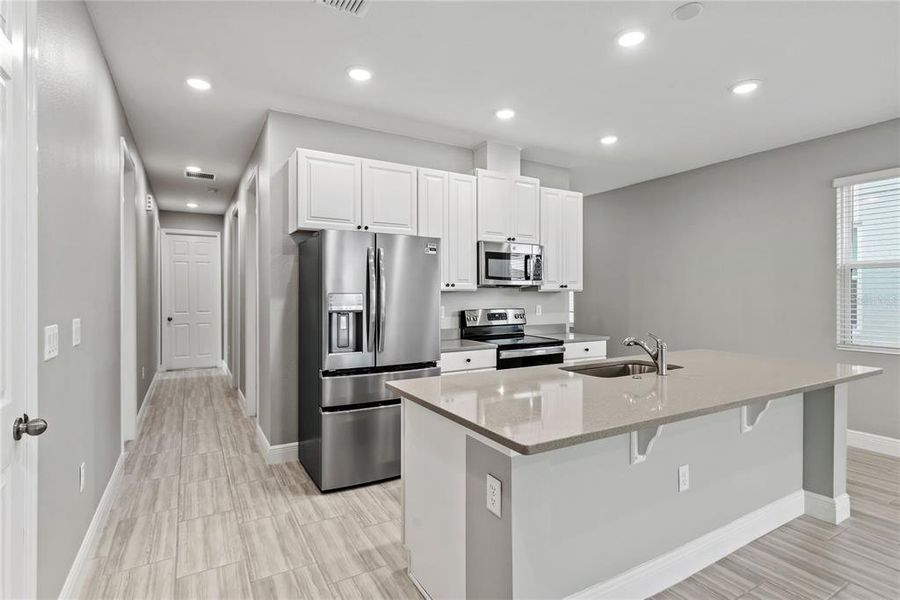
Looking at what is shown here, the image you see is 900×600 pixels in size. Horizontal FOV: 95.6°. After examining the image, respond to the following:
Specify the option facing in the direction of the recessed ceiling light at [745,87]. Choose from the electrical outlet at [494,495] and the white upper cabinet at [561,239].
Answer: the white upper cabinet

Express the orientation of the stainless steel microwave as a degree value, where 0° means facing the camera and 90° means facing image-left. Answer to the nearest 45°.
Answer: approximately 315°

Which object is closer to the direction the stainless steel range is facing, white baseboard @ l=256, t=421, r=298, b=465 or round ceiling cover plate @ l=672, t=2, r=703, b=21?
the round ceiling cover plate

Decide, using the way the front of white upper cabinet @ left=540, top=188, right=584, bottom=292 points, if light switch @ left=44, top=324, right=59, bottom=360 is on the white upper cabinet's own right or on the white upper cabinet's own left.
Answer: on the white upper cabinet's own right

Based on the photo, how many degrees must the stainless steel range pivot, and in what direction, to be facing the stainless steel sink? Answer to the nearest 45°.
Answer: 0° — it already faces it
